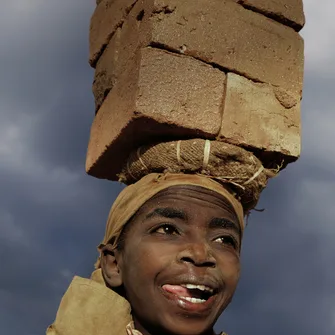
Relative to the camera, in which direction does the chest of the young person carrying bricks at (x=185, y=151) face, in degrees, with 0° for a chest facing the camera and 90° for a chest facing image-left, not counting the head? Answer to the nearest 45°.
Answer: approximately 315°
